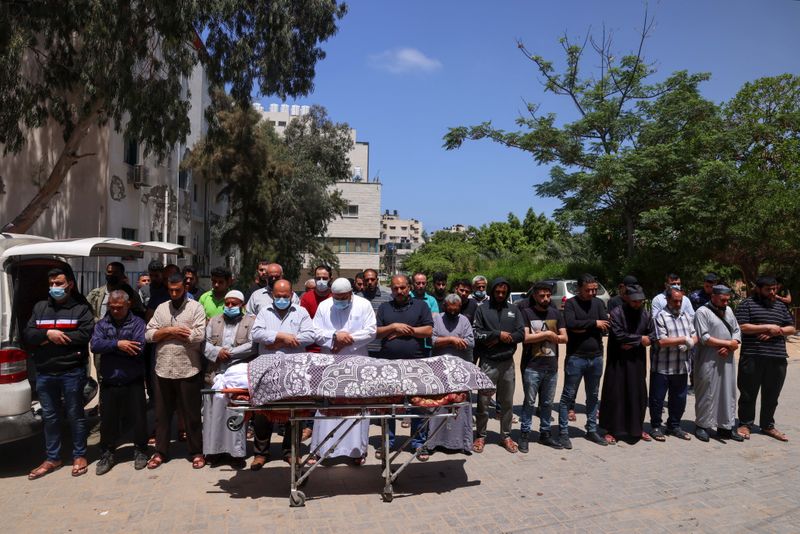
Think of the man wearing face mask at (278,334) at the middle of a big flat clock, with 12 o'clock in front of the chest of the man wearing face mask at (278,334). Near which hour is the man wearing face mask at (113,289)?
the man wearing face mask at (113,289) is roughly at 4 o'clock from the man wearing face mask at (278,334).

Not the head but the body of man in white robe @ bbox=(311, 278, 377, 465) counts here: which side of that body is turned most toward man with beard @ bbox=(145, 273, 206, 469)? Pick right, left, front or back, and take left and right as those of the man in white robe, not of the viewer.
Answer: right

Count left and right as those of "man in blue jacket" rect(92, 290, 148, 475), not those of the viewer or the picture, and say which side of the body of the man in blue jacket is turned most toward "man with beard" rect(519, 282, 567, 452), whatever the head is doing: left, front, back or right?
left

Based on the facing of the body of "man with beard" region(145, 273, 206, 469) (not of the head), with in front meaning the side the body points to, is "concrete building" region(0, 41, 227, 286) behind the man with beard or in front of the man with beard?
behind

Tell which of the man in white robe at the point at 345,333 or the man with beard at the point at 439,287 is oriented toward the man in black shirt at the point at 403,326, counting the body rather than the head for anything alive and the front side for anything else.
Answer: the man with beard

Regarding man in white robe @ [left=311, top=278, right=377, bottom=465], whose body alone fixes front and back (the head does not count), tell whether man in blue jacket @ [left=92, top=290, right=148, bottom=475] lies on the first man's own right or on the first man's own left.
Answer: on the first man's own right

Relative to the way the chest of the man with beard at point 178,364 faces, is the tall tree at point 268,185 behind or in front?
behind

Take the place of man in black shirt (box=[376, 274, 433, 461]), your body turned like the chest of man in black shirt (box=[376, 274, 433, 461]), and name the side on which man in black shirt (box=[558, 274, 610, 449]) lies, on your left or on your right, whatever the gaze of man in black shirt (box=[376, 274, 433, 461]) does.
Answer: on your left
